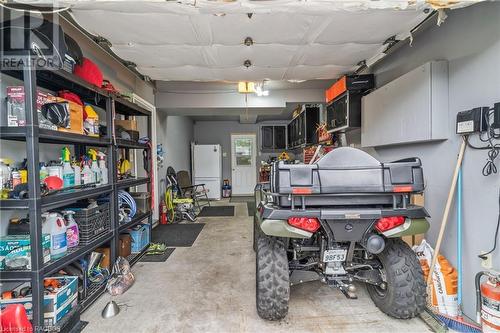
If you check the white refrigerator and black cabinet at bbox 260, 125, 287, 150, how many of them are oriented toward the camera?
2

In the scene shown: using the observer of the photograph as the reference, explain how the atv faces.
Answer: facing away from the viewer

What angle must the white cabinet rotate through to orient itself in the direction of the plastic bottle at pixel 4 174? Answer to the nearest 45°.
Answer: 0° — it already faces it

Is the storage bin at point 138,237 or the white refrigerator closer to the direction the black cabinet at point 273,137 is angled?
the storage bin

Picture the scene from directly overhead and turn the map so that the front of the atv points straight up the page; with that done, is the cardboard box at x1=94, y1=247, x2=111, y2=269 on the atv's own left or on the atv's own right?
on the atv's own left

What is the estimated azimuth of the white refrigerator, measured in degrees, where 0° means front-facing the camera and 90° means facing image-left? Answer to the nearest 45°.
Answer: approximately 0°

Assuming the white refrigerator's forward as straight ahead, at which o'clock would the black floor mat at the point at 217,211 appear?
The black floor mat is roughly at 12 o'clock from the white refrigerator.

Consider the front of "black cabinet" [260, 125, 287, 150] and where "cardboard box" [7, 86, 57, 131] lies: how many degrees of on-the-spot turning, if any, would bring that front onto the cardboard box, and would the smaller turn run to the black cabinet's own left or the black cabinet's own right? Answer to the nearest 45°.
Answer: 0° — it already faces it

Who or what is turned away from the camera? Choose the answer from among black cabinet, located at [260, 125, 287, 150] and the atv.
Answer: the atv

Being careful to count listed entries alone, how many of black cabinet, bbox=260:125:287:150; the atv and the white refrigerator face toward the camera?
2

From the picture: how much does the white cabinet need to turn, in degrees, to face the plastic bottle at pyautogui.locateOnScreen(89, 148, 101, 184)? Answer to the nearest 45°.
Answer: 0° — it already faces it
